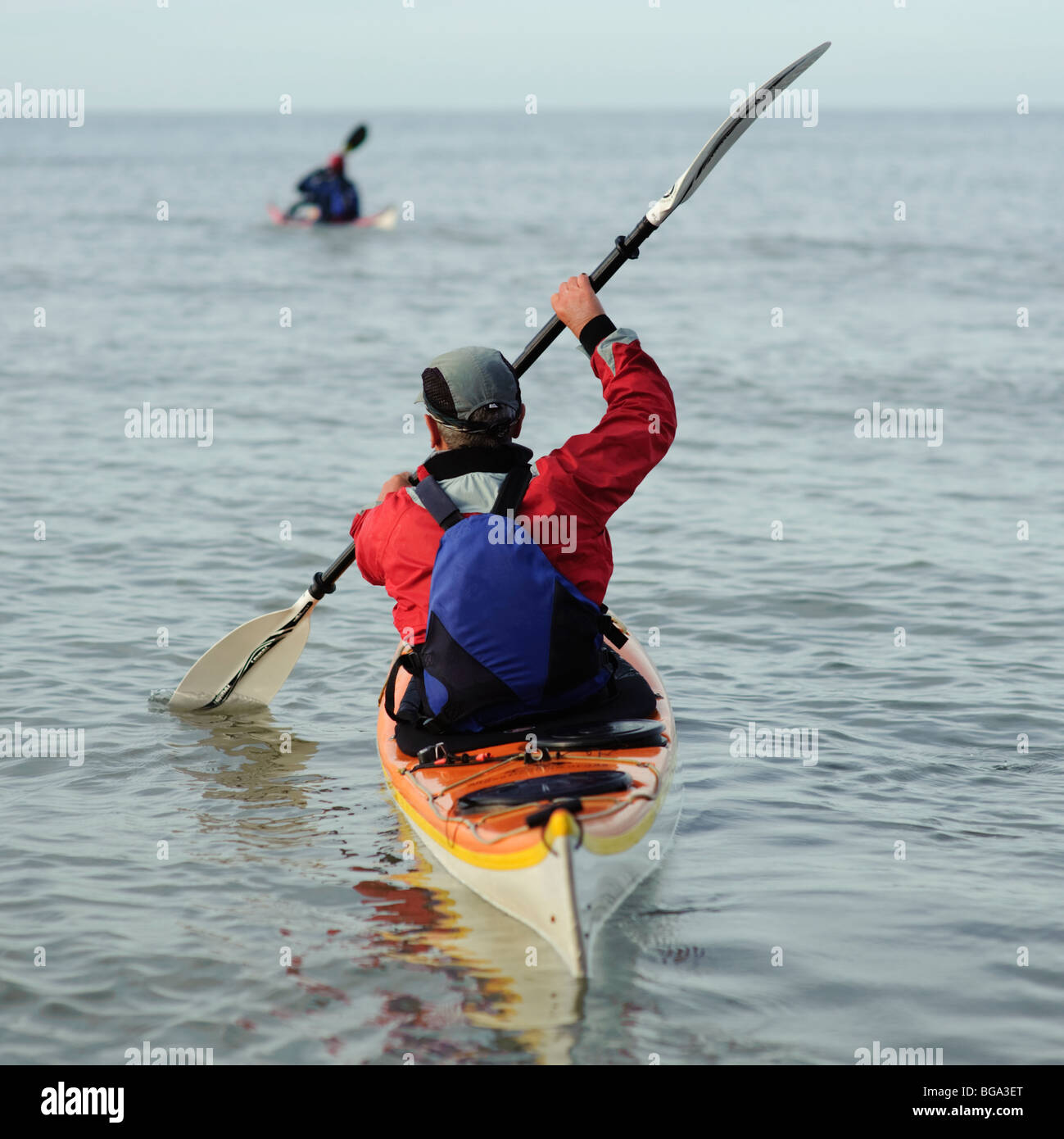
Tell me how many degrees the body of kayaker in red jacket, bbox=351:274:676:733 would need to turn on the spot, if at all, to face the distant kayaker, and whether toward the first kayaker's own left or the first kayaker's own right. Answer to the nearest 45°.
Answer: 0° — they already face them

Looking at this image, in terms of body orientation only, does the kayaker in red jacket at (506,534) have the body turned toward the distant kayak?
yes

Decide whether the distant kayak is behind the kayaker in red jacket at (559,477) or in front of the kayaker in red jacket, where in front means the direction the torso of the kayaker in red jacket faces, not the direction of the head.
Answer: in front

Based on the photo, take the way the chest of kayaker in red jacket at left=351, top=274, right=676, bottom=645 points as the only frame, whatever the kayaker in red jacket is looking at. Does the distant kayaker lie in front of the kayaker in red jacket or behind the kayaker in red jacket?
in front

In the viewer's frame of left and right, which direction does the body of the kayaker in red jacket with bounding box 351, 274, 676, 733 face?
facing away from the viewer
